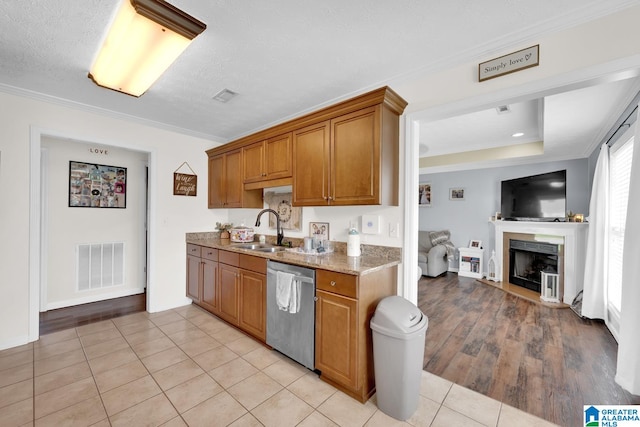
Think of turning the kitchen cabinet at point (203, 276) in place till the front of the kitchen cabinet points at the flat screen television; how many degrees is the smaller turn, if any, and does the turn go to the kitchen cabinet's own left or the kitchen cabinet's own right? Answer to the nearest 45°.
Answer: approximately 135° to the kitchen cabinet's own left

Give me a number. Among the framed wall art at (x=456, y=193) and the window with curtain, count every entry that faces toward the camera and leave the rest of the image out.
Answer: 1

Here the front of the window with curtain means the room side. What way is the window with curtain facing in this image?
to the viewer's left

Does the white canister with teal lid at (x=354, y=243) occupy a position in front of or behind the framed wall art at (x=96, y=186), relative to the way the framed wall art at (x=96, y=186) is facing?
in front

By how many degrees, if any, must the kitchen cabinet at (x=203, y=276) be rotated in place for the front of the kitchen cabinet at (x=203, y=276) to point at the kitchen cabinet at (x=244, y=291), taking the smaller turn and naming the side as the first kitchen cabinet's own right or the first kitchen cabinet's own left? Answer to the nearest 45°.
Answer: approximately 90° to the first kitchen cabinet's own left

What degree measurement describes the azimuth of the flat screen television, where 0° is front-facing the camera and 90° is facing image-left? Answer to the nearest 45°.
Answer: approximately 45°

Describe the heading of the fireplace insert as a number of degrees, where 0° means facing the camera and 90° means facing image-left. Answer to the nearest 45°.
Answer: approximately 45°
